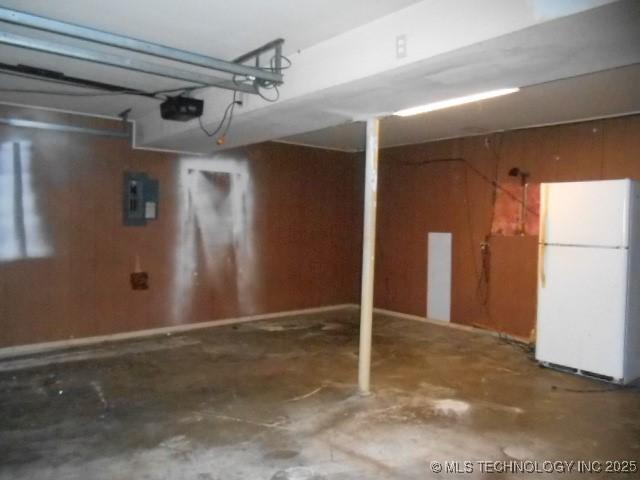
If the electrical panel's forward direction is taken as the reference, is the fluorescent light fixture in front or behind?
in front

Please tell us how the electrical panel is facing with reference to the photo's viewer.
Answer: facing the viewer

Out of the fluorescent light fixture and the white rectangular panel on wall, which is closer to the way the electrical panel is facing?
the fluorescent light fixture

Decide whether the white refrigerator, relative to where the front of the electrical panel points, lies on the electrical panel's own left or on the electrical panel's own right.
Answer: on the electrical panel's own left

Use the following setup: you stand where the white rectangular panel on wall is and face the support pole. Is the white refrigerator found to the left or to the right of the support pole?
left

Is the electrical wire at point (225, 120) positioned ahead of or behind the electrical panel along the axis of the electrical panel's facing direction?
ahead

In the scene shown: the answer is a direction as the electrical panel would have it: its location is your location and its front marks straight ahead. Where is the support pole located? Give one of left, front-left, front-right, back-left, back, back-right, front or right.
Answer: front-left

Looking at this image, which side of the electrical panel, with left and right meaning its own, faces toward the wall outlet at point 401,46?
front

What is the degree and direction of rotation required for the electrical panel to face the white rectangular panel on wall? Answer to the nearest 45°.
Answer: approximately 90° to its left

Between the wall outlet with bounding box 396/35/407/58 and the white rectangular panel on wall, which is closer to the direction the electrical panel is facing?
the wall outlet
